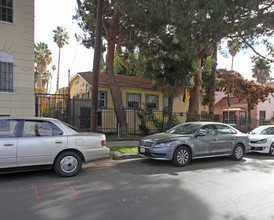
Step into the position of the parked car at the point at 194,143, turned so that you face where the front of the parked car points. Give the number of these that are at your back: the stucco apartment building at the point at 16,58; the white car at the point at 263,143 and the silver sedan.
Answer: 1

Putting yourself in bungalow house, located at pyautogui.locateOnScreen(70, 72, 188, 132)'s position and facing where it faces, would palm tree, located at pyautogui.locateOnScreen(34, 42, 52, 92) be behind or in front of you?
behind

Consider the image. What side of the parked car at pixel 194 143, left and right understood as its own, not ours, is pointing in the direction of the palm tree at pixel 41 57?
right

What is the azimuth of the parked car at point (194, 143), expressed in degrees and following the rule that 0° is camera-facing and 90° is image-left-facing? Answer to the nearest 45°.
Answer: approximately 45°

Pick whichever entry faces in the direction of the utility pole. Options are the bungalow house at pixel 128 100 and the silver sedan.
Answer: the bungalow house

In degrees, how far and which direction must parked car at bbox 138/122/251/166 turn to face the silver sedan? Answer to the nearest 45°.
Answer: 0° — it already faces it

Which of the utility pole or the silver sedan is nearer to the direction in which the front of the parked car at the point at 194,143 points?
the silver sedan

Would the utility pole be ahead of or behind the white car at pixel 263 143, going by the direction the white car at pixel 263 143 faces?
ahead

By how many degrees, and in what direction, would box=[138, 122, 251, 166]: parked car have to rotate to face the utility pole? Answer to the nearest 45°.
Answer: approximately 45° to its right
